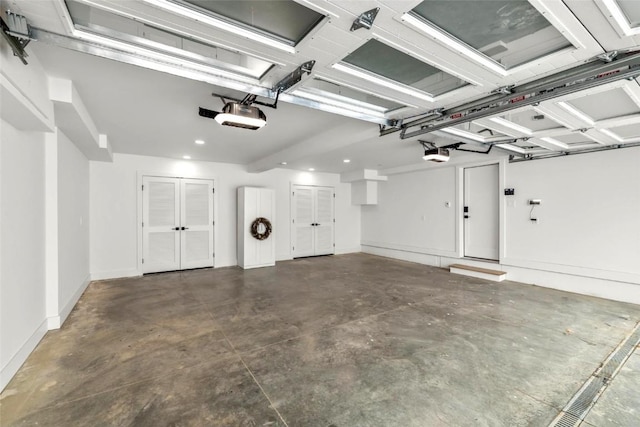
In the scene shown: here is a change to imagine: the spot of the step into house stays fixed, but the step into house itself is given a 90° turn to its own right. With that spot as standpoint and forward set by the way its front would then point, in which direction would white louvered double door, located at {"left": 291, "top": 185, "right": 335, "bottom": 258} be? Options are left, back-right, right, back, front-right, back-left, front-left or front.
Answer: front-left

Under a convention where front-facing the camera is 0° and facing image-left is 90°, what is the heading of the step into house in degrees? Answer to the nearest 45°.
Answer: approximately 45°

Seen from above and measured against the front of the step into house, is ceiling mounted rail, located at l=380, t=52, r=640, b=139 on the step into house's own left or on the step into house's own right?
on the step into house's own left

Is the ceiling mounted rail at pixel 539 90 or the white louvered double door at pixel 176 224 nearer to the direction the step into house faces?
the white louvered double door

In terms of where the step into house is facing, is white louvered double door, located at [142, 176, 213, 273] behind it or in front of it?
in front
